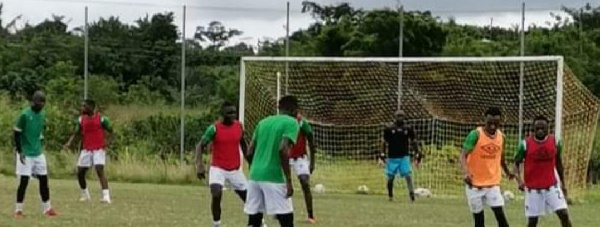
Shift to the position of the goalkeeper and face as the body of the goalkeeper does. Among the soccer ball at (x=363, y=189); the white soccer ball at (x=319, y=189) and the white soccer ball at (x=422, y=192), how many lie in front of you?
0

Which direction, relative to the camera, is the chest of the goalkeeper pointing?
toward the camera

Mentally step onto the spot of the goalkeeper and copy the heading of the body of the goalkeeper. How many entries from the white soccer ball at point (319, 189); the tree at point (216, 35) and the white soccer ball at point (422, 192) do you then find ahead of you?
0

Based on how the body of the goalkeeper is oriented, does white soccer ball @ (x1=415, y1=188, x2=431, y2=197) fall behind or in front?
behind

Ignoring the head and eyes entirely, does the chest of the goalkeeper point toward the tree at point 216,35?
no

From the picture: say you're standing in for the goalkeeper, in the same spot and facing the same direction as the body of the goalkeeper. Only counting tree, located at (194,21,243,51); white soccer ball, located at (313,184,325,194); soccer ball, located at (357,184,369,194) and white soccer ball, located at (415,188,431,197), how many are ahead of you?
0

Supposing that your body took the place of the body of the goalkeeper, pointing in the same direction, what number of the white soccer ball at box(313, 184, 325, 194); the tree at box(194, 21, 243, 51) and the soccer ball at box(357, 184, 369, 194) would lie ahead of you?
0

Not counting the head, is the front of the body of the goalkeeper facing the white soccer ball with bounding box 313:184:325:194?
no

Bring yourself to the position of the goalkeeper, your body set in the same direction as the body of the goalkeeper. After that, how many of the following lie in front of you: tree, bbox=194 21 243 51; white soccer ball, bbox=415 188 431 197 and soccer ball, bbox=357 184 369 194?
0
